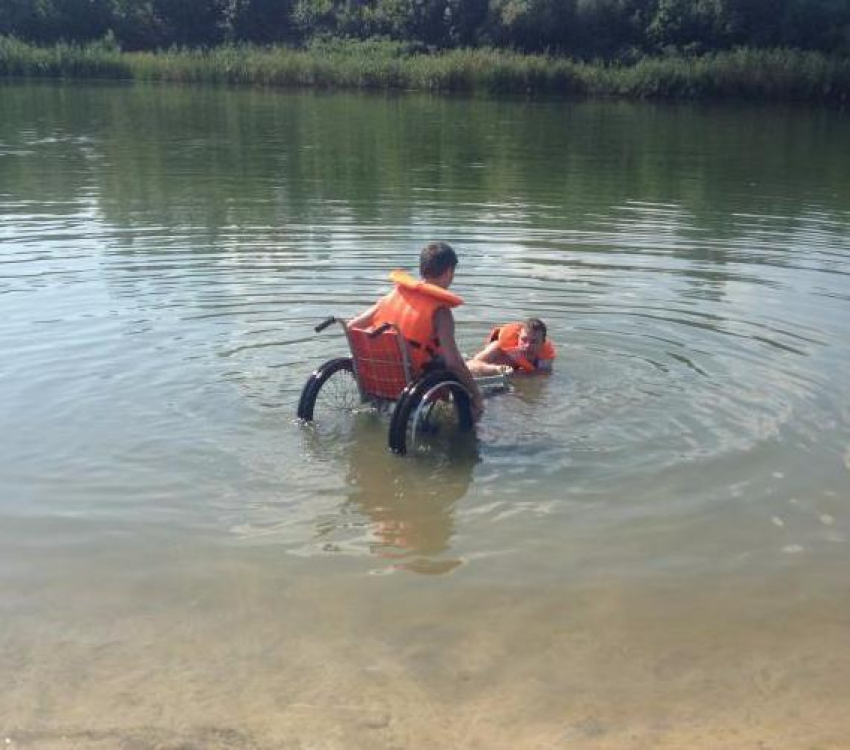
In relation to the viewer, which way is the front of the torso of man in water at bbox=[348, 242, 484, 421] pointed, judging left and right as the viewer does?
facing away from the viewer and to the right of the viewer

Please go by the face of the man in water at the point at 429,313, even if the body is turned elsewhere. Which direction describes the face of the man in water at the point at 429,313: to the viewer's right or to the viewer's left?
to the viewer's right

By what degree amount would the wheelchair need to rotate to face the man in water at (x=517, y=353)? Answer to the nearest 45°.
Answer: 0° — it already faces them

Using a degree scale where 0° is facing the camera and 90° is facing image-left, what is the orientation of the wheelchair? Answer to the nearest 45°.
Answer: approximately 225°
